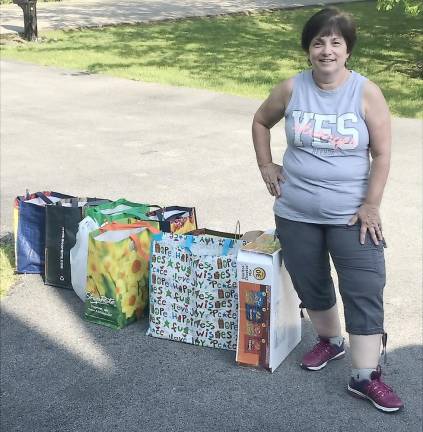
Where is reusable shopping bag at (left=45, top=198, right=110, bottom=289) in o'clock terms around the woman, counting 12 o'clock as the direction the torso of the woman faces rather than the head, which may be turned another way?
The reusable shopping bag is roughly at 4 o'clock from the woman.

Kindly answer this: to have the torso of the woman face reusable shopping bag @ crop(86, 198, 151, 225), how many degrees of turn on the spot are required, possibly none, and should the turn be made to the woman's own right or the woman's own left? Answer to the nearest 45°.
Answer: approximately 135° to the woman's own right

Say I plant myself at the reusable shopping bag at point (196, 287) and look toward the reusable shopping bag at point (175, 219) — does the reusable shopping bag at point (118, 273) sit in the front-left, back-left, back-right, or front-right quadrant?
front-left

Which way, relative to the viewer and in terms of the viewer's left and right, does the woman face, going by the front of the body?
facing the viewer

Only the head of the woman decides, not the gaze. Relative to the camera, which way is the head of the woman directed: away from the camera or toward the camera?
toward the camera

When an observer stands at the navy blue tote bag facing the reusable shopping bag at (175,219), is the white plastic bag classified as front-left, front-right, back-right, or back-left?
front-right

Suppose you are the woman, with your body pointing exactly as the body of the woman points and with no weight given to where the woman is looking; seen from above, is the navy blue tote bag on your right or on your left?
on your right

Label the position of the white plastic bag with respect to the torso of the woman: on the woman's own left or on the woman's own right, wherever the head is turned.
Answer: on the woman's own right

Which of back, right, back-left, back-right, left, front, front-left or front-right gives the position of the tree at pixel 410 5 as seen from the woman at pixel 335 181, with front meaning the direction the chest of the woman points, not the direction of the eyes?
back
